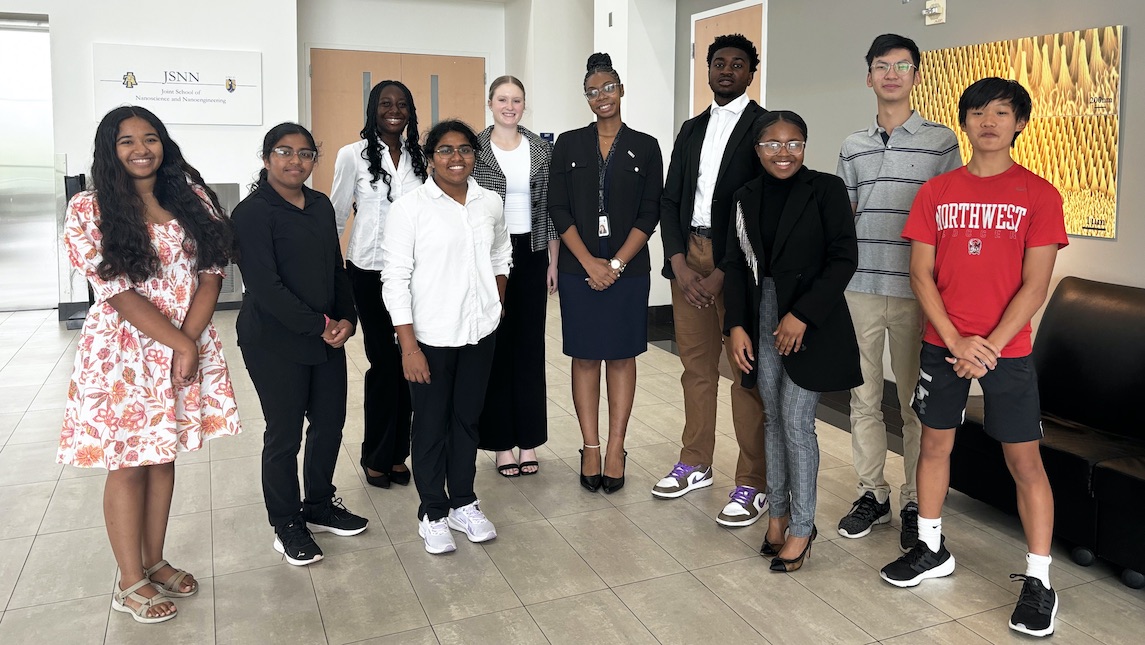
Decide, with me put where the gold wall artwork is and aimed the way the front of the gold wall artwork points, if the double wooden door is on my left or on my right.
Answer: on my right

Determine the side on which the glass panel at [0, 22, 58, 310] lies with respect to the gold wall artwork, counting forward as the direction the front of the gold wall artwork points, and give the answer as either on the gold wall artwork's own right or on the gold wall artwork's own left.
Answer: on the gold wall artwork's own right

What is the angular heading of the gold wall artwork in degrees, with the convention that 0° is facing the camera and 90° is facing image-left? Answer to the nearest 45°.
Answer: approximately 45°
